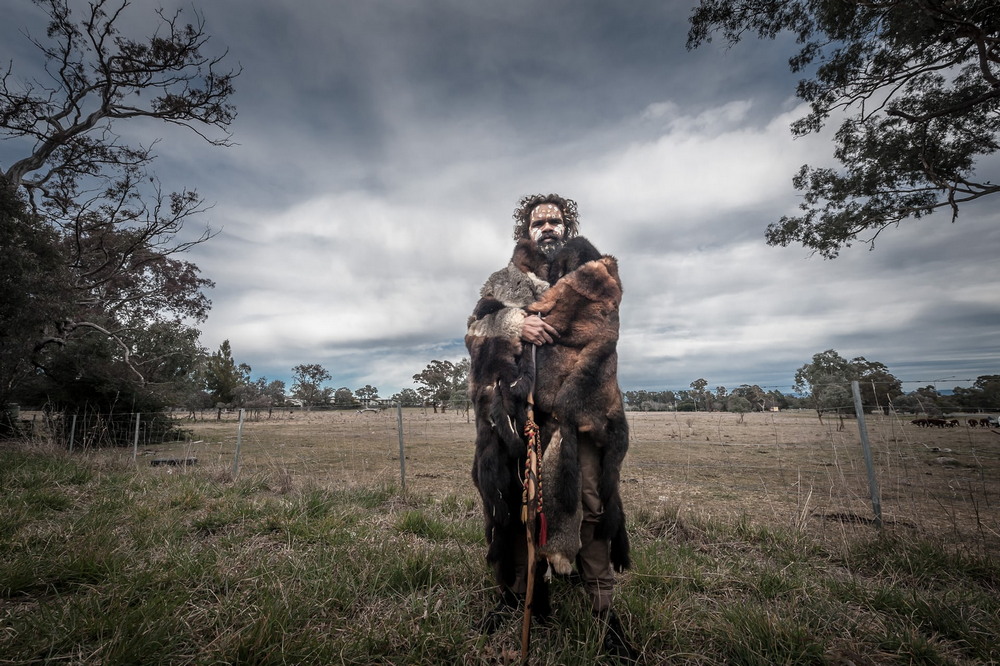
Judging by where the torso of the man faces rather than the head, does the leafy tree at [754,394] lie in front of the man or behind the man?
behind

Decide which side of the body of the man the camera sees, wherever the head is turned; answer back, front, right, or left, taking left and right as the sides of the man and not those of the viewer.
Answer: front

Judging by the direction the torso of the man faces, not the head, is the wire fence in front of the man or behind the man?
behind

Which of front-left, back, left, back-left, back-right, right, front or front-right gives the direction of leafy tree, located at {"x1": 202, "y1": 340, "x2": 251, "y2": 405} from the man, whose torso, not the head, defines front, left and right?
back-right

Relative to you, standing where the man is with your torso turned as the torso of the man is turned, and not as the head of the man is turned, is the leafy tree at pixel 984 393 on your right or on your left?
on your left

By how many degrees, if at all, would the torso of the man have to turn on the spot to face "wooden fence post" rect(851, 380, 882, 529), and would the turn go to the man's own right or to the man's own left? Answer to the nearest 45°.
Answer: approximately 135° to the man's own left
